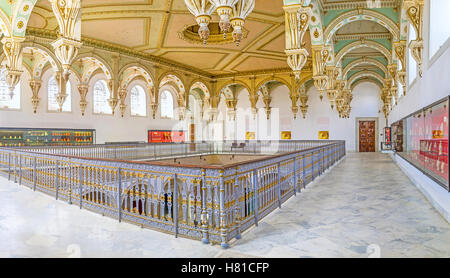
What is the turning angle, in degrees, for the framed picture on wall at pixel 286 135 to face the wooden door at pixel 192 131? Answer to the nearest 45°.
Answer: approximately 90° to its right

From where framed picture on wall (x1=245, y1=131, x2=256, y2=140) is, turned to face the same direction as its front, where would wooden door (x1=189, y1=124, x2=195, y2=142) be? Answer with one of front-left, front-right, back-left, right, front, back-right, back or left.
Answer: right

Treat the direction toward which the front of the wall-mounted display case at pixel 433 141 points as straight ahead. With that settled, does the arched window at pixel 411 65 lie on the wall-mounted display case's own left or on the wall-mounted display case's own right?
on the wall-mounted display case's own right

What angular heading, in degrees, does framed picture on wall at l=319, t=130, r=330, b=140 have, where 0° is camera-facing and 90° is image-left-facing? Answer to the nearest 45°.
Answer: approximately 0°

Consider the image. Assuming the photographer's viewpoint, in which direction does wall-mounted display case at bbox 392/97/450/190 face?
facing to the left of the viewer

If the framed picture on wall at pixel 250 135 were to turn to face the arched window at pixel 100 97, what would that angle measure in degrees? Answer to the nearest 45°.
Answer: approximately 45° to its right

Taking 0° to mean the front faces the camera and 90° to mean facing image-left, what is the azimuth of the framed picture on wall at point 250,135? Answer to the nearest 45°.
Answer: approximately 0°

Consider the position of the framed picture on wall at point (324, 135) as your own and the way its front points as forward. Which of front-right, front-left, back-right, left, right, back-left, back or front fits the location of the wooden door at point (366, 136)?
left

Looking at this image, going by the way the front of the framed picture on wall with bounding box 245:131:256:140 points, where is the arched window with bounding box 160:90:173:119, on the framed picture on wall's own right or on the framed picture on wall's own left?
on the framed picture on wall's own right

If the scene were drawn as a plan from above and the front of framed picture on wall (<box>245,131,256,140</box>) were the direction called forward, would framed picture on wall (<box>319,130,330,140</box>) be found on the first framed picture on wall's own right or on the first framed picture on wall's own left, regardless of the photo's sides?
on the first framed picture on wall's own left

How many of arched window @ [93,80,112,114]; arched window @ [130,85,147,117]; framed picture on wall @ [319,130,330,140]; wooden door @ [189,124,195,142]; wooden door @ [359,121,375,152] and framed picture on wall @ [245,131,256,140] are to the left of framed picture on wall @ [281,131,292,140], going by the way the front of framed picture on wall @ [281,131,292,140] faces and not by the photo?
2

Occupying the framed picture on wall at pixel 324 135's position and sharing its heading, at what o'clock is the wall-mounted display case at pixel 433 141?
The wall-mounted display case is roughly at 12 o'clock from the framed picture on wall.
